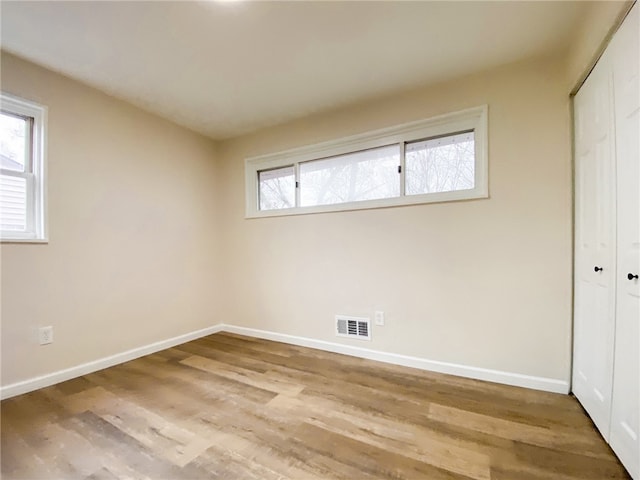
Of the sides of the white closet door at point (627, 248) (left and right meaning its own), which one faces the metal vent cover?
front

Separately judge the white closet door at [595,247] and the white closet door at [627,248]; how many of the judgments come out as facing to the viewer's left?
2

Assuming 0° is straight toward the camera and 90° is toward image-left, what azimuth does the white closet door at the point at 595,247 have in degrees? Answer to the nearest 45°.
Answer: approximately 90°

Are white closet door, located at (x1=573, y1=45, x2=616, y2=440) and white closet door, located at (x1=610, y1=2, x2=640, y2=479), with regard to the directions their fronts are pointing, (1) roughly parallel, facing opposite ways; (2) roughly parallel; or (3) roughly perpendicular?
roughly parallel

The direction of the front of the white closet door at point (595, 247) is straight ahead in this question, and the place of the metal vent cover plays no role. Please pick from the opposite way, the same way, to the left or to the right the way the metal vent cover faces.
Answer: to the left

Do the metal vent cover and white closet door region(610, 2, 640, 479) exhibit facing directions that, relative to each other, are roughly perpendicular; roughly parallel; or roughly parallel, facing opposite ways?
roughly perpendicular

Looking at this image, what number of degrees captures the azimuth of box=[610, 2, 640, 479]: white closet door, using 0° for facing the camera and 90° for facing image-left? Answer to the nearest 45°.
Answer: approximately 90°

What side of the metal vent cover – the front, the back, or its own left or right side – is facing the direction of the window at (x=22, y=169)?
front

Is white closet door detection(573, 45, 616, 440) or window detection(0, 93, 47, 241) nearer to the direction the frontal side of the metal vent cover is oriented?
the window

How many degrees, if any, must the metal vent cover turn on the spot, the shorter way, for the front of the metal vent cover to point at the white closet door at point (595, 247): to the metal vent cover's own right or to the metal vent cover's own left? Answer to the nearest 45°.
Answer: approximately 90° to the metal vent cover's own left

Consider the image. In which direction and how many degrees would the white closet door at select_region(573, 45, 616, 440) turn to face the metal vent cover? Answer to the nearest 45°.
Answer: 0° — it already faces it

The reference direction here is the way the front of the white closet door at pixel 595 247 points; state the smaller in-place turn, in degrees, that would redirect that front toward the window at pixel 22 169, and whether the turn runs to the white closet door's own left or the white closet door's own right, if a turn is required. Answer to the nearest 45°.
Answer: approximately 45° to the white closet door's own left

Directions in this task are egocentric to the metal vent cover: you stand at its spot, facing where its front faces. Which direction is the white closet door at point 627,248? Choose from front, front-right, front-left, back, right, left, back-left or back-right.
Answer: left
